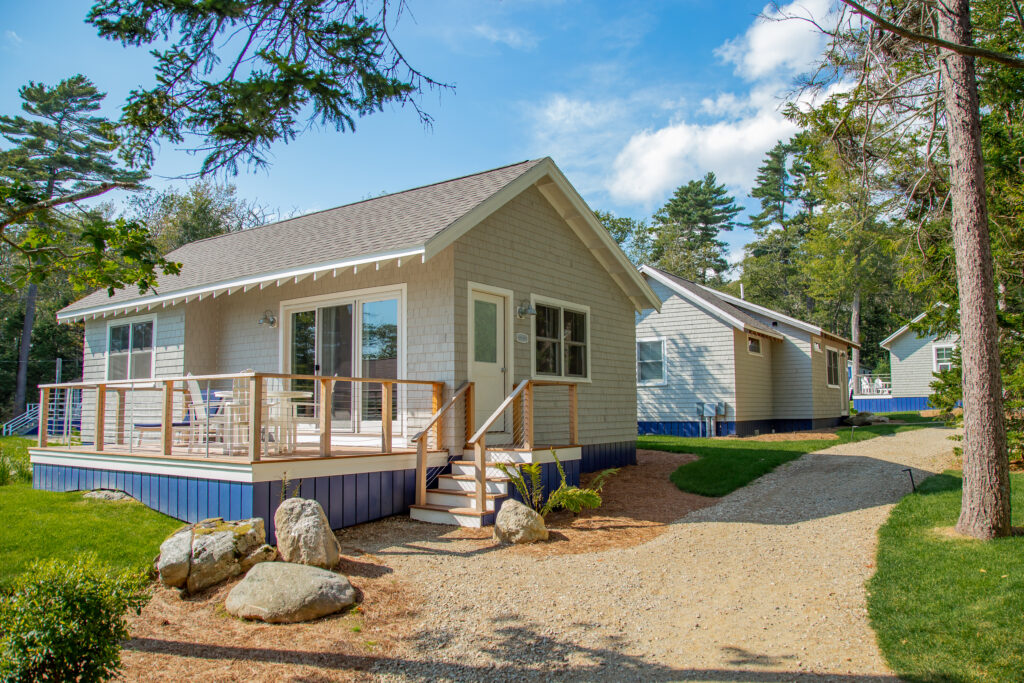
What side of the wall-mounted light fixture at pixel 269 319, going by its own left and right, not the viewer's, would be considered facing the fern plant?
left

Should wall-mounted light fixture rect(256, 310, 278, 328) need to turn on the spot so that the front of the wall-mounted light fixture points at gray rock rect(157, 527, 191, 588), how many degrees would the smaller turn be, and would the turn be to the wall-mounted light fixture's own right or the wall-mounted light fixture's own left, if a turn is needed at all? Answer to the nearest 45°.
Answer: approximately 45° to the wall-mounted light fixture's own left

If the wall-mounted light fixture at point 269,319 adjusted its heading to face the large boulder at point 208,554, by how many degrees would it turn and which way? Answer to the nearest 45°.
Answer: approximately 45° to its left

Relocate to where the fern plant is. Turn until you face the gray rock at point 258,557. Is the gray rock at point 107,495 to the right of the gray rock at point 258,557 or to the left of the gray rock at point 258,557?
right

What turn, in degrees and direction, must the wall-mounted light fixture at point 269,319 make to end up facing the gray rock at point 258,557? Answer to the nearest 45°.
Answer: approximately 45° to its left

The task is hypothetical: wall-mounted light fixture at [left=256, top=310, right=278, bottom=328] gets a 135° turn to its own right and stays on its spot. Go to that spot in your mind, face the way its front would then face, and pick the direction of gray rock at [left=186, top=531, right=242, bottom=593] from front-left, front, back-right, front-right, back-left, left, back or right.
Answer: back

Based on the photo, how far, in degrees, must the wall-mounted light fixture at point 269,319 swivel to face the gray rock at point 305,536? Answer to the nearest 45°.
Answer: approximately 45° to its left

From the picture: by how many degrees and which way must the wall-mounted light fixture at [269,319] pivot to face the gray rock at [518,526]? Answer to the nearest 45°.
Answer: approximately 90° to its left

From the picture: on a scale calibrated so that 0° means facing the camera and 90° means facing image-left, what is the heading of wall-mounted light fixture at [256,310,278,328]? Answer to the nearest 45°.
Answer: approximately 45°
